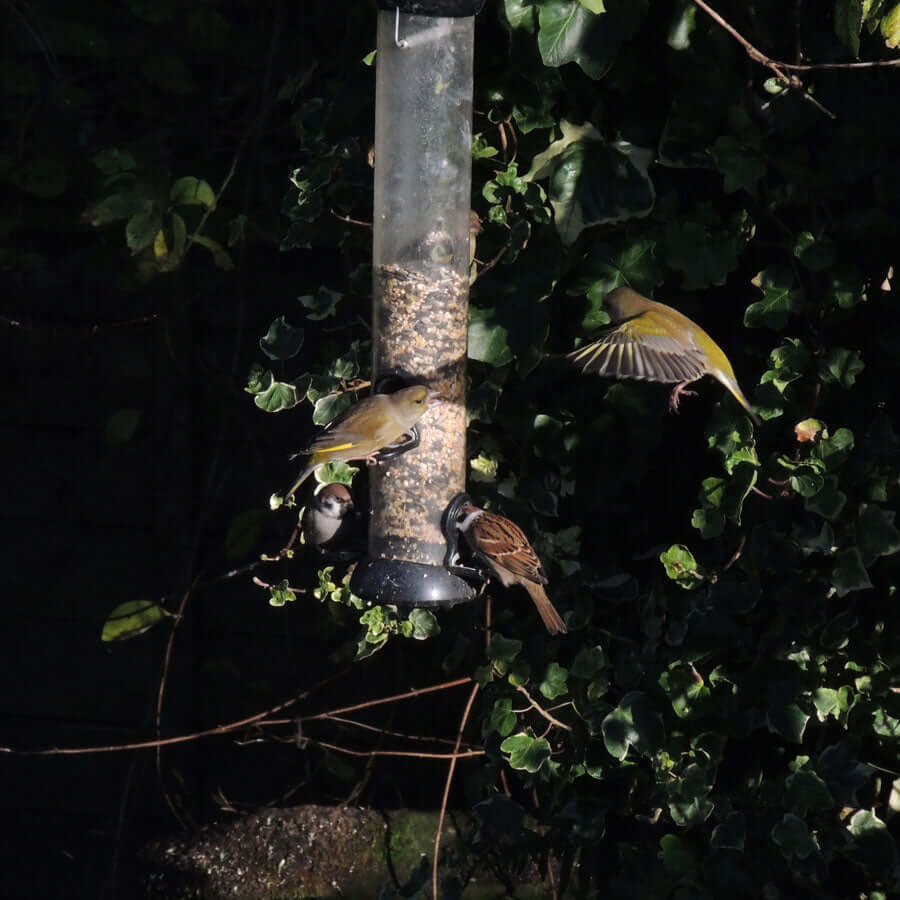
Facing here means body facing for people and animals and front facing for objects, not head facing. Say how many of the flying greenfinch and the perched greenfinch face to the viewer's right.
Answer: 1

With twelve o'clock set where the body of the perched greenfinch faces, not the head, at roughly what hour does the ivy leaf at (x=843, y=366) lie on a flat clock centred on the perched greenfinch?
The ivy leaf is roughly at 12 o'clock from the perched greenfinch.

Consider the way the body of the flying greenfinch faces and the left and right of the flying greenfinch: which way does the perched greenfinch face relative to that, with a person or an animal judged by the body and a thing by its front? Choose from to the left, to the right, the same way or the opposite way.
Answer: the opposite way

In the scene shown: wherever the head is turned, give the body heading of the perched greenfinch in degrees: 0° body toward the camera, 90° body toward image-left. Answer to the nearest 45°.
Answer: approximately 270°

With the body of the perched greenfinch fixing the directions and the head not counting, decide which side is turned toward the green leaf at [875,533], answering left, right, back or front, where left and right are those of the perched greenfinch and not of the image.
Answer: front

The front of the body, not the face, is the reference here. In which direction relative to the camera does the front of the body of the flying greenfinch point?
to the viewer's left
